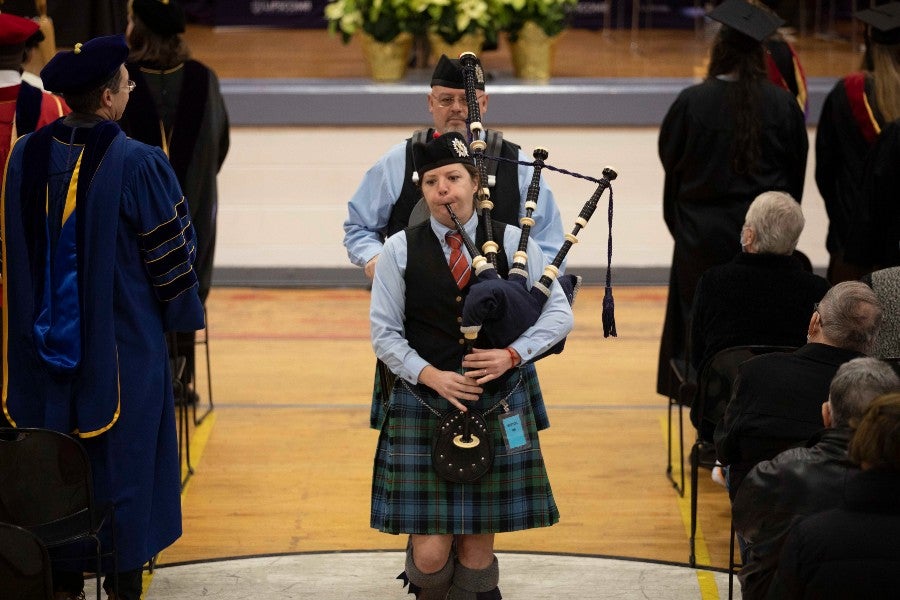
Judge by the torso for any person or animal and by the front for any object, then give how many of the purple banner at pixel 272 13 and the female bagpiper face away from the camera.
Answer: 0

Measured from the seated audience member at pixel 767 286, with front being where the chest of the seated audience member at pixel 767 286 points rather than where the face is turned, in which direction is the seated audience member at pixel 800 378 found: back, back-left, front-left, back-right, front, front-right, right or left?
back

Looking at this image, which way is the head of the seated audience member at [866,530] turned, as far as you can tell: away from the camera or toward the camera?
away from the camera

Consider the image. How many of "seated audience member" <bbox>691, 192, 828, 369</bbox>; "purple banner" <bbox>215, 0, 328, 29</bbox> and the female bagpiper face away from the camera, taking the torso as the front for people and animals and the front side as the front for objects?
1

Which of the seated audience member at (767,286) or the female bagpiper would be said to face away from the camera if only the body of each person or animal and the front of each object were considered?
the seated audience member

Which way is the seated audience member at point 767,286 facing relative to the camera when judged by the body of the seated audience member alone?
away from the camera

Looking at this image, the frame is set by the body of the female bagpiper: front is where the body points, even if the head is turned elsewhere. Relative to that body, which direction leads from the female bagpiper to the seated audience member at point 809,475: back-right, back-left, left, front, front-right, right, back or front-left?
front-left

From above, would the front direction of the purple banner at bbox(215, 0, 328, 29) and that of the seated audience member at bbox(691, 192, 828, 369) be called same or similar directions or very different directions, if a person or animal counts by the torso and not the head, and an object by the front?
very different directions

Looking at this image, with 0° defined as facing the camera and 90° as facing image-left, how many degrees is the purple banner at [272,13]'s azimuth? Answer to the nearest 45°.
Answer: approximately 0°

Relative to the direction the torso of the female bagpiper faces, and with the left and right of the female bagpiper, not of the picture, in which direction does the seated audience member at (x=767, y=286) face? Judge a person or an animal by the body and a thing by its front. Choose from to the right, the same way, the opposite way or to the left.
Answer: the opposite way

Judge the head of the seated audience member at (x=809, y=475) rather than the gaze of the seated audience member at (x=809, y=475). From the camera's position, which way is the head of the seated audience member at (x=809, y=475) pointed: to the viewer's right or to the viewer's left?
to the viewer's left

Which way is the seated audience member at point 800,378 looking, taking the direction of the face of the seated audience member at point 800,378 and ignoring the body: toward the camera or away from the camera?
away from the camera

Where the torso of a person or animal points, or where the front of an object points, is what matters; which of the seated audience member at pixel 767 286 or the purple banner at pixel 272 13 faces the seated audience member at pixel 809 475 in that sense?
the purple banner

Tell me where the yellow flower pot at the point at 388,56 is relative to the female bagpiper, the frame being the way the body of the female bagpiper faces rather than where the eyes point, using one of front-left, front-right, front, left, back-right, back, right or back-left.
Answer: back
